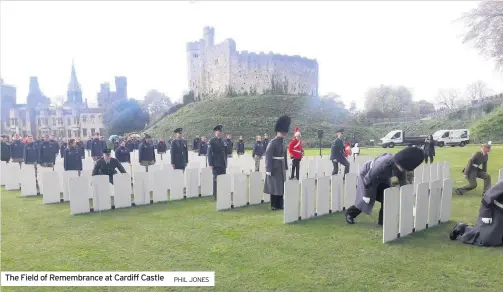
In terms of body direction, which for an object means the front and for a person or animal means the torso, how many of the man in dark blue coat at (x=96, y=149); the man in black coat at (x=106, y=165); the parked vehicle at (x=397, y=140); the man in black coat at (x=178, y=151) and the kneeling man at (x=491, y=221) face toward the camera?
3

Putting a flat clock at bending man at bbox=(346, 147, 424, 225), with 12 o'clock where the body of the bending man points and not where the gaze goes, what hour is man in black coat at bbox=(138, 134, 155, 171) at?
The man in black coat is roughly at 7 o'clock from the bending man.

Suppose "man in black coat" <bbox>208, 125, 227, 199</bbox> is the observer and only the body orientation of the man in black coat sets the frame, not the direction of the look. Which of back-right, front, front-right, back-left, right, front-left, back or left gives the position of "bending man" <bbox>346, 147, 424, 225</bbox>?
front

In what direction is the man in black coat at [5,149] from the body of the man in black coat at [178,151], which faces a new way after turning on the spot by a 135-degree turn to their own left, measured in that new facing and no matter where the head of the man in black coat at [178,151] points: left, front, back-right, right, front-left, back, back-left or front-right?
left

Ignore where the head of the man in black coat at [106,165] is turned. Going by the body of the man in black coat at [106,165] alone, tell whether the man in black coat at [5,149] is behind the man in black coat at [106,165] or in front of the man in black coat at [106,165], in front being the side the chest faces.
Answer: behind

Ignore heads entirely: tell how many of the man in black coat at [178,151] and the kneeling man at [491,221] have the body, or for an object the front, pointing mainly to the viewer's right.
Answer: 1

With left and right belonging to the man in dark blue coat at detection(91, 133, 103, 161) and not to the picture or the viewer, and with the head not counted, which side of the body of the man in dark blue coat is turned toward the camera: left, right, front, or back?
front

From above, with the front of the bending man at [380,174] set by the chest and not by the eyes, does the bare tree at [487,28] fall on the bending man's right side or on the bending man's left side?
on the bending man's left side

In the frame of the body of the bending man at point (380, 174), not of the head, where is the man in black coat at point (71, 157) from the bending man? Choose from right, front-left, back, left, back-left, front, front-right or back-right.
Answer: back

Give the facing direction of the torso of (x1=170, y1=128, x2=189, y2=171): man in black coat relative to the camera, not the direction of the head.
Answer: toward the camera

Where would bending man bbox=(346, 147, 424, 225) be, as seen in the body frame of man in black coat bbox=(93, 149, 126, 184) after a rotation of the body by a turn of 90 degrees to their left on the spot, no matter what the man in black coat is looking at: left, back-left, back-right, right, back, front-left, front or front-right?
front-right

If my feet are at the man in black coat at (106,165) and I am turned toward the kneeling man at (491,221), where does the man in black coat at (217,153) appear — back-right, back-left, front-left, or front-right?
front-left

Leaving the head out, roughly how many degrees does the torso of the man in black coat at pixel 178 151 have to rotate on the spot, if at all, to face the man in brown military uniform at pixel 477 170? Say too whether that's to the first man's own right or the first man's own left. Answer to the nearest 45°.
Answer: approximately 45° to the first man's own left

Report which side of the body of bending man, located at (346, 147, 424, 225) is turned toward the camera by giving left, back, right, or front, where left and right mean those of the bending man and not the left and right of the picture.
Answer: right
